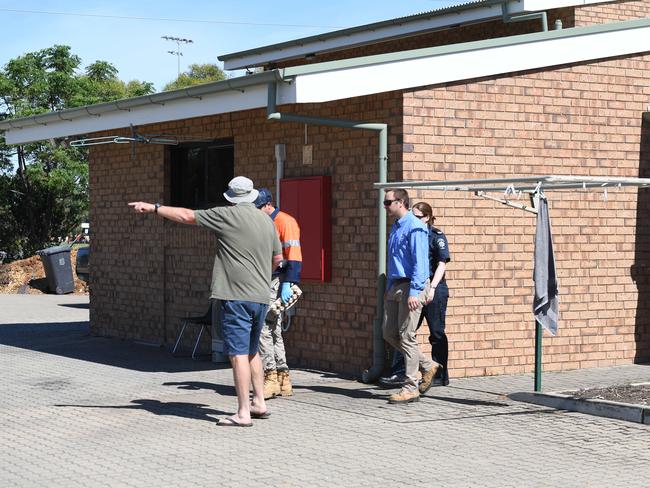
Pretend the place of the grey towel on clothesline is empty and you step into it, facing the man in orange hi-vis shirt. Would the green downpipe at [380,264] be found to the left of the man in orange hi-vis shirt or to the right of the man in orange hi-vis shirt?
right

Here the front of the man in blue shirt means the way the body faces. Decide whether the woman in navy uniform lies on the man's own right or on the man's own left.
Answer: on the man's own right

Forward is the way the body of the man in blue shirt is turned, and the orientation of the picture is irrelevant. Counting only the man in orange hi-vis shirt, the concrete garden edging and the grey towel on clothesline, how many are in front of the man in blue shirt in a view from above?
1

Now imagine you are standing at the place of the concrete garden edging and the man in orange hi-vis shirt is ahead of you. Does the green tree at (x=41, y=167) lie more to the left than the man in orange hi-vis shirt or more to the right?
right

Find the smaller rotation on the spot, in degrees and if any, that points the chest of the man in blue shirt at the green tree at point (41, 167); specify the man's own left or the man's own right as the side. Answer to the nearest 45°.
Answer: approximately 45° to the man's own right

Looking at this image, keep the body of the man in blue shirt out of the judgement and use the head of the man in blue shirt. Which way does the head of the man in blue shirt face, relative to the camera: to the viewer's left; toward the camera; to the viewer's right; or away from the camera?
to the viewer's left

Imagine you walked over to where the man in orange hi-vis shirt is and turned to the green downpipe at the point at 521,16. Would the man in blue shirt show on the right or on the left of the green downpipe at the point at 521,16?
right

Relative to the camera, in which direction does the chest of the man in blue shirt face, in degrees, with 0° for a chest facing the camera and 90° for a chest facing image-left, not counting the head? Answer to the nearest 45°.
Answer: approximately 90°

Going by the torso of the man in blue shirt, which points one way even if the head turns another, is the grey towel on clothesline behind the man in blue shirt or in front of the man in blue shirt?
behind

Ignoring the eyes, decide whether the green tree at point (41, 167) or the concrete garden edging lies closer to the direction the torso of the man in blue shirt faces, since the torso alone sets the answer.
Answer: the green tree

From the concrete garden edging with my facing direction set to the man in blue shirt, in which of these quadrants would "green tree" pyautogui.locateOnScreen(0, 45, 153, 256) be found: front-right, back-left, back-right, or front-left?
front-right

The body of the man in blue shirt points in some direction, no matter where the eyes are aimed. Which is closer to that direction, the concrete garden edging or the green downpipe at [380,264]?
the green downpipe
